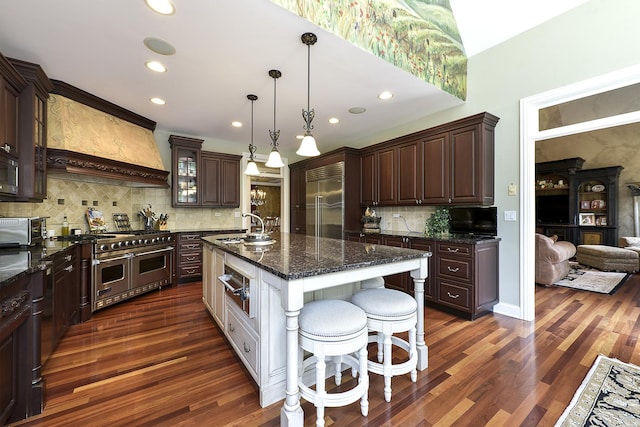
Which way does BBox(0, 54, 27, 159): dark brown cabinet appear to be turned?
to the viewer's right

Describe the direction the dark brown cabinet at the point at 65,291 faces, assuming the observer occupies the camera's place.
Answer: facing to the right of the viewer

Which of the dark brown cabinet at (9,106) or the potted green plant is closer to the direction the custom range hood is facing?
the potted green plant

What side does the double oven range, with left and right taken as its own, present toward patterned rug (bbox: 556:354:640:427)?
front

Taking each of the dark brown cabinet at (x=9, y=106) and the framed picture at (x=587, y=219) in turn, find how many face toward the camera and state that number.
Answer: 1

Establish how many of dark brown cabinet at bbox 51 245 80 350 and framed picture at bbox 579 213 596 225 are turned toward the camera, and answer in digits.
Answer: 1

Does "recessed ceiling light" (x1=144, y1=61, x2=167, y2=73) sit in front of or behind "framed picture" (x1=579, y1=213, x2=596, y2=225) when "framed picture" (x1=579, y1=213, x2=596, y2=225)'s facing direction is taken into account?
in front

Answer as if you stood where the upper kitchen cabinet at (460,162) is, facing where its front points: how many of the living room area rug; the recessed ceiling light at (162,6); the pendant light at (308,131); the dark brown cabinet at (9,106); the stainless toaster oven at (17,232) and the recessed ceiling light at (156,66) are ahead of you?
5

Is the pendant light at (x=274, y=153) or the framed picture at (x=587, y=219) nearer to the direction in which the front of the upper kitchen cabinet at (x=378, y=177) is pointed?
the pendant light

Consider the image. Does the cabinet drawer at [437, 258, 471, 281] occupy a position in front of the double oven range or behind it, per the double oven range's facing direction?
in front
